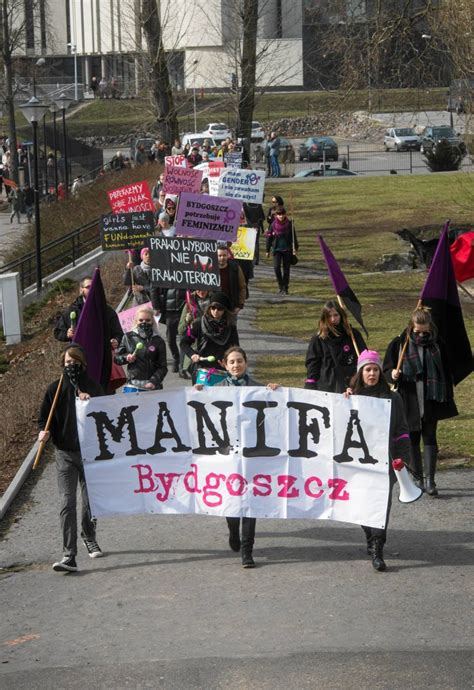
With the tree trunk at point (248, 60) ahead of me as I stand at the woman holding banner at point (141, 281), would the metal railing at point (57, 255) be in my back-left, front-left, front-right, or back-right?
front-left

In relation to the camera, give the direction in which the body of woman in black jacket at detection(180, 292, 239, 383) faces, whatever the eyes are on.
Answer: toward the camera

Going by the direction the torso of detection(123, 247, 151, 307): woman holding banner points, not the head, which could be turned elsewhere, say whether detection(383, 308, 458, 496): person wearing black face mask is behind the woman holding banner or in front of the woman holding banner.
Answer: in front

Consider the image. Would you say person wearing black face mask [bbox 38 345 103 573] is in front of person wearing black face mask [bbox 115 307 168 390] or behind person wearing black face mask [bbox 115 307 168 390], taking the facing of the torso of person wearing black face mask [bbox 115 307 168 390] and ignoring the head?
in front

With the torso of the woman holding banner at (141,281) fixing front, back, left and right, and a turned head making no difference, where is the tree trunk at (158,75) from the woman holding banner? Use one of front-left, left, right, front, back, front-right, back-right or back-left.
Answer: back

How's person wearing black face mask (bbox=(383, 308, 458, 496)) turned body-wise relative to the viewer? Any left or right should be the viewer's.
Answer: facing the viewer

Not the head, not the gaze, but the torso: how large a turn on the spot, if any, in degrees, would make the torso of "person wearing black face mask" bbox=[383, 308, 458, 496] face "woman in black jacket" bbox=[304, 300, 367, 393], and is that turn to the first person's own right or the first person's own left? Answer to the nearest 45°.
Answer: approximately 90° to the first person's own right

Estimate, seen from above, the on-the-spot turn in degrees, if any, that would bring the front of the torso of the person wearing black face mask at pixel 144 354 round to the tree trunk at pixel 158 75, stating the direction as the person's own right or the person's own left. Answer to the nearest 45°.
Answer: approximately 180°

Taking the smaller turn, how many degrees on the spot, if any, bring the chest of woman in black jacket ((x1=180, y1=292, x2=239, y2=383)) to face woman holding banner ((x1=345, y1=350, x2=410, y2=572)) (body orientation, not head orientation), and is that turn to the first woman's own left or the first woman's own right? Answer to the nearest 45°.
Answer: approximately 45° to the first woman's own left

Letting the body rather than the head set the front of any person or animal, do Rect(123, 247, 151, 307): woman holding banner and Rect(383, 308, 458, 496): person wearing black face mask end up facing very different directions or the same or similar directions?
same or similar directions

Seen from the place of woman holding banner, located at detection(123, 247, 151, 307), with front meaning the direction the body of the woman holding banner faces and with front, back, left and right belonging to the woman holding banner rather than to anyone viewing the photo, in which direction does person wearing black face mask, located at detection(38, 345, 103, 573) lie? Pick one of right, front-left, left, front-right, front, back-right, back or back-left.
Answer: front

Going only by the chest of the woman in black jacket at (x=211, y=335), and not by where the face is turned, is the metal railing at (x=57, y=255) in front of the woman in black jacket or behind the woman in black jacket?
behind

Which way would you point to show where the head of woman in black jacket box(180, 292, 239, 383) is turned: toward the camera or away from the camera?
toward the camera

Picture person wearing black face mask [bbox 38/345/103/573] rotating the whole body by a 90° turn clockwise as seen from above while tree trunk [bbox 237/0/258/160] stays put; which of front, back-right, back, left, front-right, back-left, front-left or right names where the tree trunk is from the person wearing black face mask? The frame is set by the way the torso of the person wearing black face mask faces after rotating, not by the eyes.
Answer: right

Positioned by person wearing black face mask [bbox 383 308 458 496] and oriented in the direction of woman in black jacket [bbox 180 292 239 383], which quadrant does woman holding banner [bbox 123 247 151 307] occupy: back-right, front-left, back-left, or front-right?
front-right

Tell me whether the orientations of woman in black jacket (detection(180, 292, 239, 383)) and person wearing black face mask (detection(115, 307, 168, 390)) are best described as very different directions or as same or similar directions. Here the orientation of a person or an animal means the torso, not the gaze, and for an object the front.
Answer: same or similar directions

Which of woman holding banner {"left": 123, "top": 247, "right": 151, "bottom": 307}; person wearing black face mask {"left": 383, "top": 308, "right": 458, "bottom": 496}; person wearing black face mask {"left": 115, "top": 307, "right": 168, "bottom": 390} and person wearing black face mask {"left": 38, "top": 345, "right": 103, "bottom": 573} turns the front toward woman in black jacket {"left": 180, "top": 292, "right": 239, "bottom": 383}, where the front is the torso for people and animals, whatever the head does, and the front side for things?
the woman holding banner
